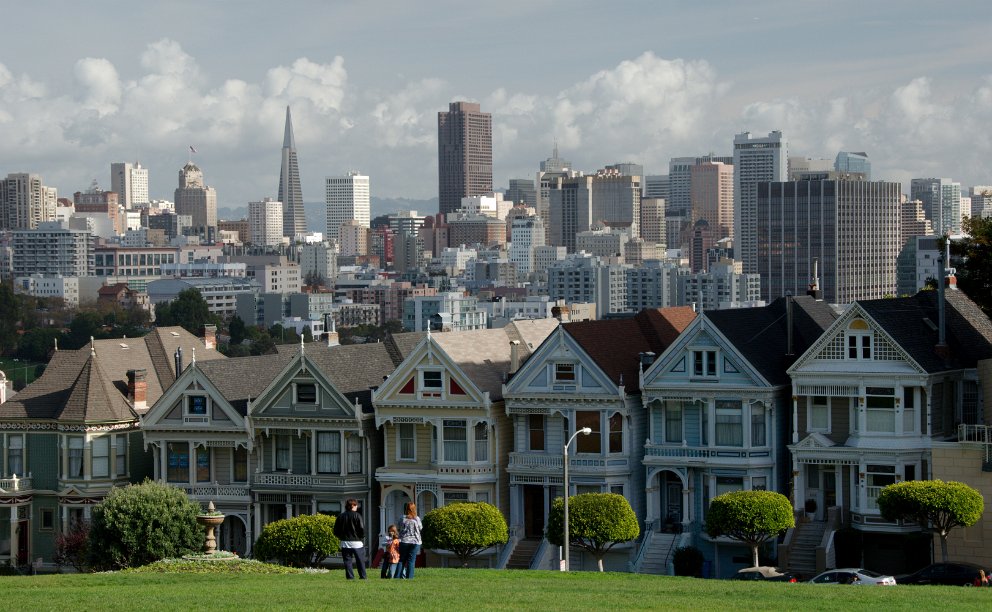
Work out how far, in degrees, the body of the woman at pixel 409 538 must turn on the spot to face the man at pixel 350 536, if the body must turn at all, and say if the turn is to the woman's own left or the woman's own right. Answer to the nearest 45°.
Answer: approximately 135° to the woman's own left

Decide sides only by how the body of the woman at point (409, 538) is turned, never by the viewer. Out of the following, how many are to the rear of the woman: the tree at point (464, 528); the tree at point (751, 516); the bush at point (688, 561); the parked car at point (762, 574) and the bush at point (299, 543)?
0

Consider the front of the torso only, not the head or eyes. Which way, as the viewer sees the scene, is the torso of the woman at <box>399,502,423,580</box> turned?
away from the camera

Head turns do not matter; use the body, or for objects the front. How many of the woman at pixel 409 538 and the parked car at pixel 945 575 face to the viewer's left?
1

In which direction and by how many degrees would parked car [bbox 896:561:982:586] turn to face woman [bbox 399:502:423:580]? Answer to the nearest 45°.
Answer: approximately 45° to its left

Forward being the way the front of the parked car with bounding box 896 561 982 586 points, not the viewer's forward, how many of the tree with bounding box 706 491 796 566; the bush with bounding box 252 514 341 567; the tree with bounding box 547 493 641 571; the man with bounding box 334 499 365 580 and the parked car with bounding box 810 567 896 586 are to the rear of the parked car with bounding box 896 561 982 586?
0

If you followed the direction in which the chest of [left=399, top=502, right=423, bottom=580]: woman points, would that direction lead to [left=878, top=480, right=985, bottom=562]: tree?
no

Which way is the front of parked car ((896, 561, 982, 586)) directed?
to the viewer's left

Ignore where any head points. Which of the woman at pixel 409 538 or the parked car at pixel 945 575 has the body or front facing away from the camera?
the woman

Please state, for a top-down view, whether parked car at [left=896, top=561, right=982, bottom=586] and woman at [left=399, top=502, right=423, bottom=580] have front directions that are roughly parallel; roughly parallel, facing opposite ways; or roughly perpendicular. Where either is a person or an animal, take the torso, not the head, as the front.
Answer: roughly perpendicular

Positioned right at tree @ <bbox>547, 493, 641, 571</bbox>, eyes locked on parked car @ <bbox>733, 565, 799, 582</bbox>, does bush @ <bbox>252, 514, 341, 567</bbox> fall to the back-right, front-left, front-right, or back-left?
back-right
